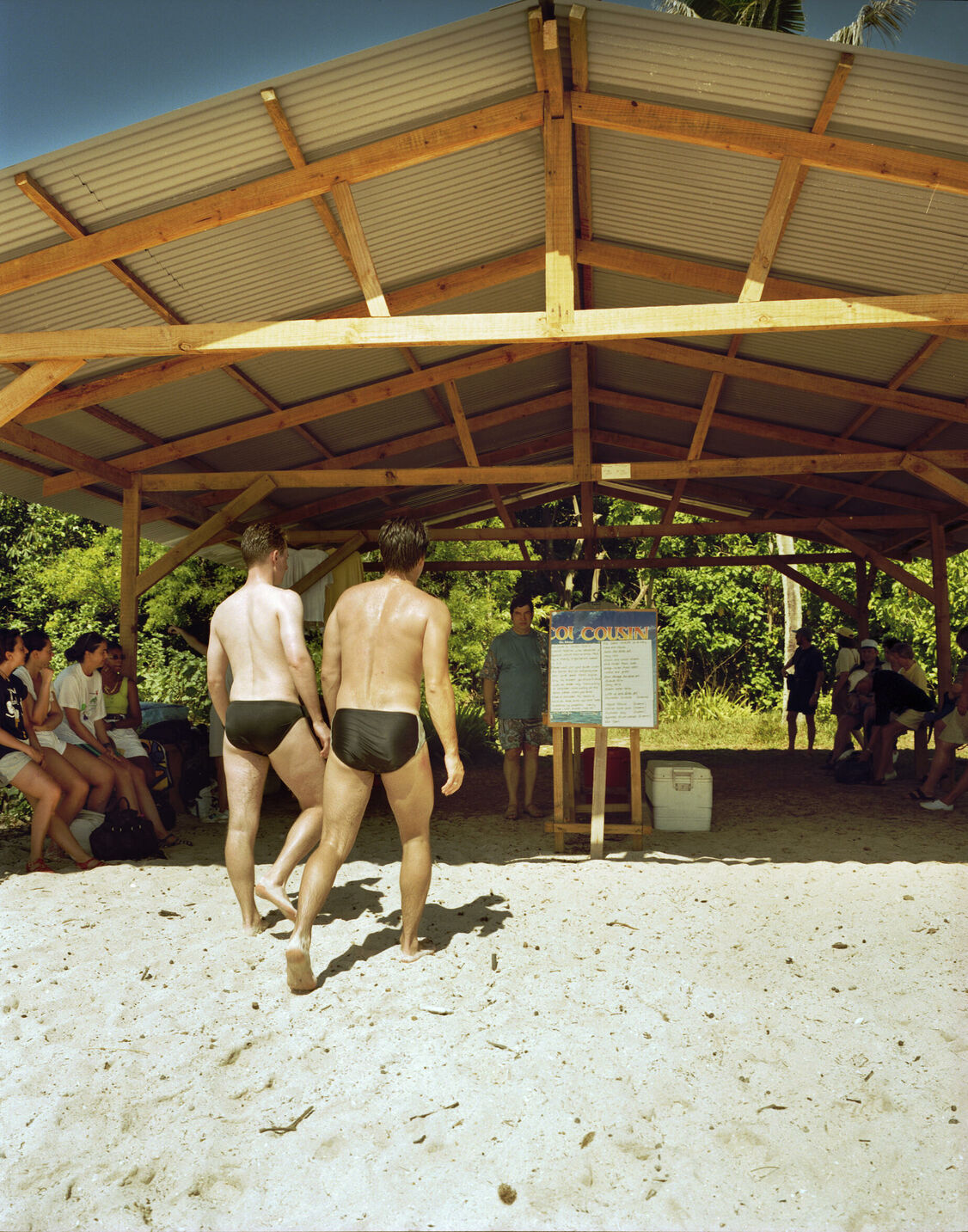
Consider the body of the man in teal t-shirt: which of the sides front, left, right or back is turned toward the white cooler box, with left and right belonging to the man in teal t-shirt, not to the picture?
left

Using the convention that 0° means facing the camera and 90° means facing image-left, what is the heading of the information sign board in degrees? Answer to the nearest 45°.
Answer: approximately 0°

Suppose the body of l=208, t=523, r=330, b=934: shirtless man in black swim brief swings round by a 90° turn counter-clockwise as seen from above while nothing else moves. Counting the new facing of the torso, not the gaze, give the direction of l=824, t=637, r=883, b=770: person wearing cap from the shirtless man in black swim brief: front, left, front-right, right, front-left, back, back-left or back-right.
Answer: right

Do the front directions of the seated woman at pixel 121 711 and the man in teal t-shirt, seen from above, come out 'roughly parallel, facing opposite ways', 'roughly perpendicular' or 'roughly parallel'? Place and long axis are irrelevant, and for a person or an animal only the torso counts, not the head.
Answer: roughly perpendicular

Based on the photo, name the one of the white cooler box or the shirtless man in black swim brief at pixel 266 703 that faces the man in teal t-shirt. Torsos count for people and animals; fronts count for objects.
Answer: the shirtless man in black swim brief

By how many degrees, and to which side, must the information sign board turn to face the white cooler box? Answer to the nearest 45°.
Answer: approximately 135° to its left

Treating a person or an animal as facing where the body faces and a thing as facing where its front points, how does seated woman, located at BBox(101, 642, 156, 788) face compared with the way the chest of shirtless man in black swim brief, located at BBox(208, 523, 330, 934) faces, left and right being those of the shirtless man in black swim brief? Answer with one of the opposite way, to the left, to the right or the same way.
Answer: to the right

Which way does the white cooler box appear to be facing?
toward the camera

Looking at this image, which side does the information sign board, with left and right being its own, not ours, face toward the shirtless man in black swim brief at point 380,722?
front

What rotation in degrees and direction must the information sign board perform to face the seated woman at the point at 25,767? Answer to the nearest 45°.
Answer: approximately 90° to its right

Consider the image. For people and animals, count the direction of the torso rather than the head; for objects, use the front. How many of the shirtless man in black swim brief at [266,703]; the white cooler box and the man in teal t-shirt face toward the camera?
2

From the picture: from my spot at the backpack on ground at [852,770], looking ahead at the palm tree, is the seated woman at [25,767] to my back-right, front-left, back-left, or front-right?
back-left

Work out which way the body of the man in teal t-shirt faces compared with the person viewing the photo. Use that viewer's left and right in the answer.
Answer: facing the viewer

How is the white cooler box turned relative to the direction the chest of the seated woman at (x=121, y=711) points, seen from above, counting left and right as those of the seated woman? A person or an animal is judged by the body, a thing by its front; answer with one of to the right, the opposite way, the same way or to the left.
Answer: to the right

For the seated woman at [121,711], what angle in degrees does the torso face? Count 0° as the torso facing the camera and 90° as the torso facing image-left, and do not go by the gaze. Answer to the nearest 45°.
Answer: approximately 315°

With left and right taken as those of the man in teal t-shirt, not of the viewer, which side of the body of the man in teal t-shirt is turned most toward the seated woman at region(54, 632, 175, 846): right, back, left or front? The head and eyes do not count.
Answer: right

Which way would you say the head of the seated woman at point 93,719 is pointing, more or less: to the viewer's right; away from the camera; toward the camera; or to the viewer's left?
to the viewer's right

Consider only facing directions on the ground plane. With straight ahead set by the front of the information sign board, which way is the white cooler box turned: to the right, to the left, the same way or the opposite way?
the same way

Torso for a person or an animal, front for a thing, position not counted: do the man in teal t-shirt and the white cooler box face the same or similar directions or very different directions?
same or similar directions

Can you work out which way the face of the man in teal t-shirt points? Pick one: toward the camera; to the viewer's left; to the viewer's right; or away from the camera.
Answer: toward the camera
